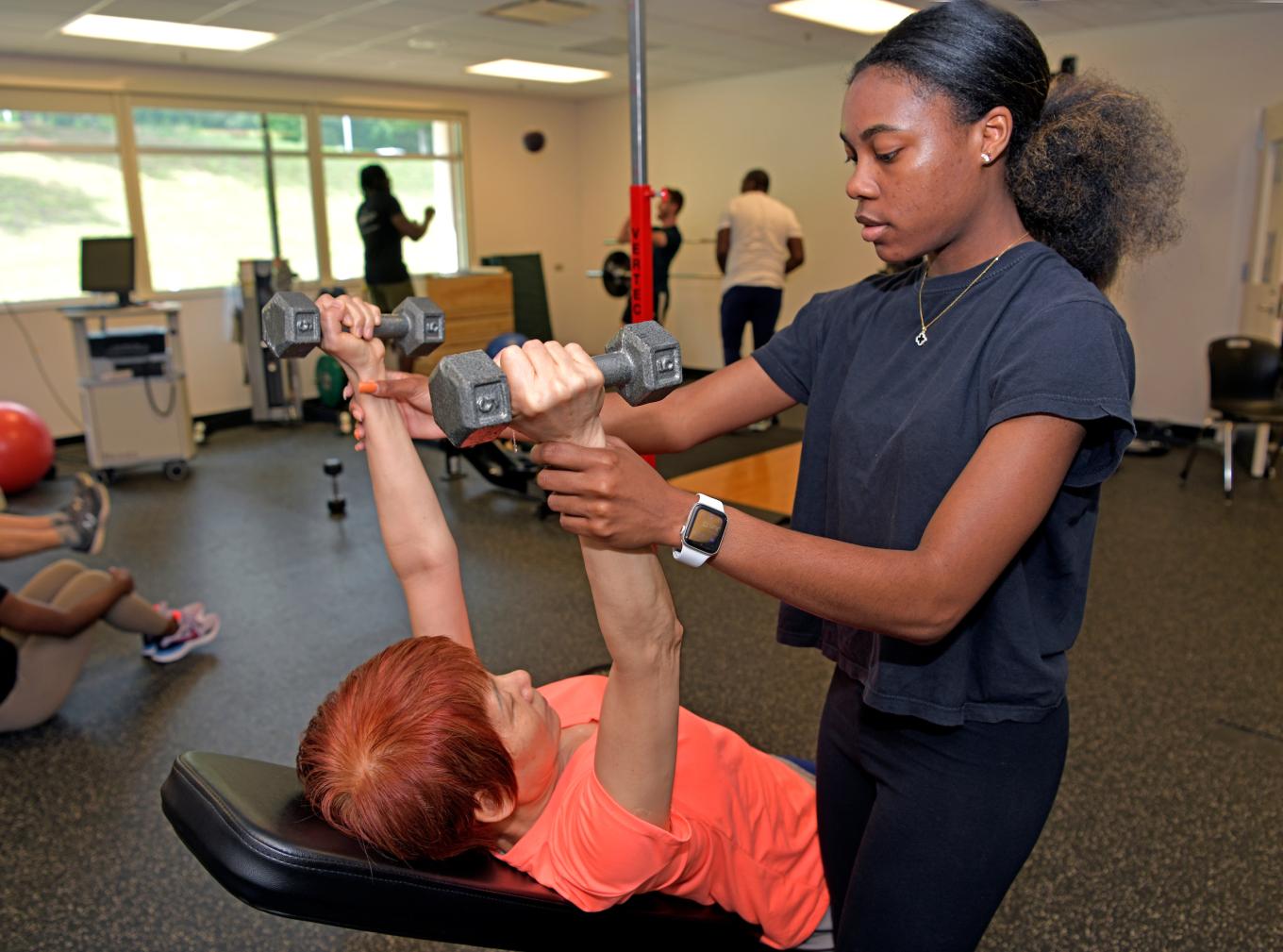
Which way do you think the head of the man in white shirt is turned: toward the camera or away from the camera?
away from the camera

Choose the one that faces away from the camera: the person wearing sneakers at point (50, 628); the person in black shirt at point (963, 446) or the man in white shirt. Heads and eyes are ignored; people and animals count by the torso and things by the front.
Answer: the man in white shirt

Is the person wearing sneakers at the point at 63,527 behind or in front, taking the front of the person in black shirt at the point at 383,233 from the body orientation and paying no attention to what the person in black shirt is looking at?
behind

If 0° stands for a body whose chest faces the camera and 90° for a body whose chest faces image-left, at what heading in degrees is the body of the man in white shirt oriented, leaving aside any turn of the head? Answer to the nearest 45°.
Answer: approximately 180°

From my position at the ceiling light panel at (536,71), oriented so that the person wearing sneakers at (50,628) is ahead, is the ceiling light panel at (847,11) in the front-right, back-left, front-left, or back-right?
front-left

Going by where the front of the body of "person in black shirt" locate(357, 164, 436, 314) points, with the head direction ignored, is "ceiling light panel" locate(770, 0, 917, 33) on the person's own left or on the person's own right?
on the person's own right

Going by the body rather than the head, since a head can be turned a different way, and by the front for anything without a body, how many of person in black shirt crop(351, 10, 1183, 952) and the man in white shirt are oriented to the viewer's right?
0

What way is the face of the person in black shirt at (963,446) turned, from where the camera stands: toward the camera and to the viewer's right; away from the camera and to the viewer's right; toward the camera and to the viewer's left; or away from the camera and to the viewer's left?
toward the camera and to the viewer's left

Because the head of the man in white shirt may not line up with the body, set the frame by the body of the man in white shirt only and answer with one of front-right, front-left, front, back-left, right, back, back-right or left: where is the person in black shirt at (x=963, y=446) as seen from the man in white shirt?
back

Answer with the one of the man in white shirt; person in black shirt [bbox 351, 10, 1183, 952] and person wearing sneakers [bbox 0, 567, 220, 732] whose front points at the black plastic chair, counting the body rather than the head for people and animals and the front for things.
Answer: the person wearing sneakers

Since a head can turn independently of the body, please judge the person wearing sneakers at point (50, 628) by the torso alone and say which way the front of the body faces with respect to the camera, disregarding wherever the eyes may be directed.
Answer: to the viewer's right

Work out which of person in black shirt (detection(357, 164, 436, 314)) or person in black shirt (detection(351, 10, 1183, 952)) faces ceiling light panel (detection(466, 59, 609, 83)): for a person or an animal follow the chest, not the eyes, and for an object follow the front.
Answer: person in black shirt (detection(357, 164, 436, 314))

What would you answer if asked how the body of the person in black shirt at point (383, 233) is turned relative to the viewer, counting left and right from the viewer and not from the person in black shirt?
facing away from the viewer and to the right of the viewer

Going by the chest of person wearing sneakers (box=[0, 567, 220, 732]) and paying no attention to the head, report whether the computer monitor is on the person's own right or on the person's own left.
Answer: on the person's own left

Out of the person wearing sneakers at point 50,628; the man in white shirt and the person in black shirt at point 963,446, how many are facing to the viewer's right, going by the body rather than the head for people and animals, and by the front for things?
1
